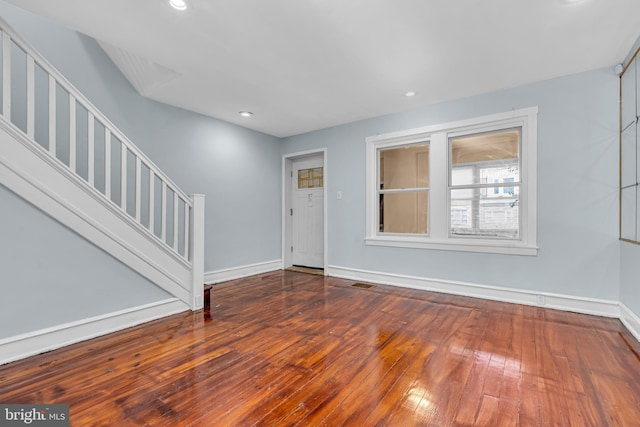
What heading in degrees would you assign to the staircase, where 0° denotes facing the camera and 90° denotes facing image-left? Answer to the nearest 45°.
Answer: approximately 225°

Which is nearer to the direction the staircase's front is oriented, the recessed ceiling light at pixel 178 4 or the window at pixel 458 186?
the window

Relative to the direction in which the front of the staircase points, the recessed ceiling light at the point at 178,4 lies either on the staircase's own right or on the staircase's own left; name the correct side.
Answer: on the staircase's own right

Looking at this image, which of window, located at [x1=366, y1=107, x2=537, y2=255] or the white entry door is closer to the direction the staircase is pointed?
the white entry door

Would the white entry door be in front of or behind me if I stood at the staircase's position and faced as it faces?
in front

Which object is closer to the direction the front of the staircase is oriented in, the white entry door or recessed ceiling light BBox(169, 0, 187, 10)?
the white entry door
